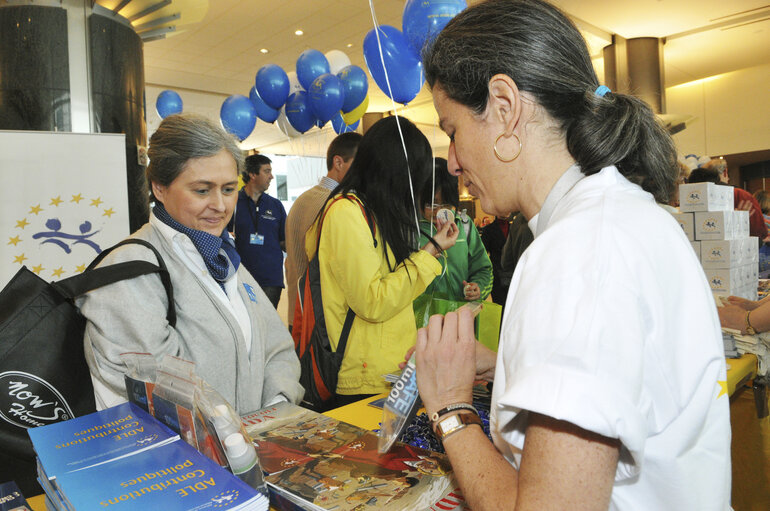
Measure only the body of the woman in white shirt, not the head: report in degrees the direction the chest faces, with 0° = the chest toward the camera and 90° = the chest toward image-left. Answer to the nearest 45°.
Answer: approximately 90°

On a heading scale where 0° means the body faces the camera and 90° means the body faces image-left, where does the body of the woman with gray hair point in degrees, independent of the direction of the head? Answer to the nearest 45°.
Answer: approximately 315°

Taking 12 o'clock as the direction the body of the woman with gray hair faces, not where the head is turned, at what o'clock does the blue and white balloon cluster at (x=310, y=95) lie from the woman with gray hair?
The blue and white balloon cluster is roughly at 8 o'clock from the woman with gray hair.
